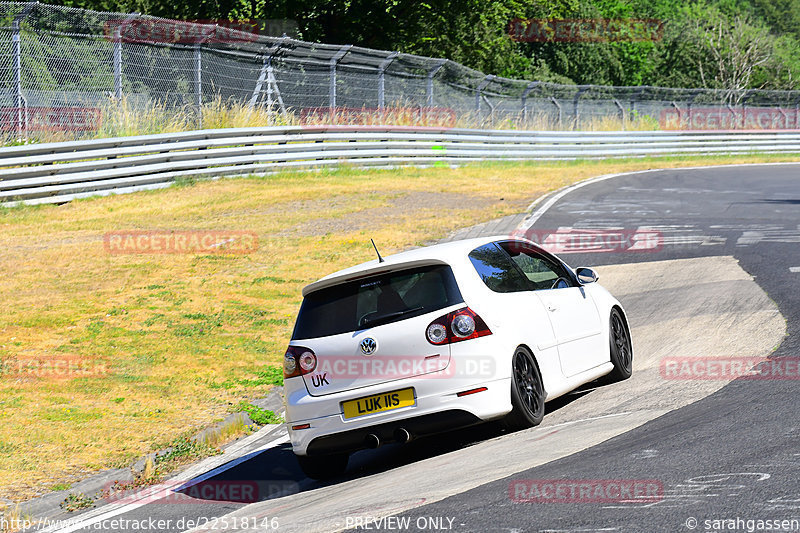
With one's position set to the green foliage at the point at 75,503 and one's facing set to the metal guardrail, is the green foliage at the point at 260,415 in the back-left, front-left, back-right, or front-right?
front-right

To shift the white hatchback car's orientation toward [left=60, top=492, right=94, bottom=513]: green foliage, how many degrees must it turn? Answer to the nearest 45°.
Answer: approximately 135° to its left

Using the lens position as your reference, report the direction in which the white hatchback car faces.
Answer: facing away from the viewer and to the right of the viewer

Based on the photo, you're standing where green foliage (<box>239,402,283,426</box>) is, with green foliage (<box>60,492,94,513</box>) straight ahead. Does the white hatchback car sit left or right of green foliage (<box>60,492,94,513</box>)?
left

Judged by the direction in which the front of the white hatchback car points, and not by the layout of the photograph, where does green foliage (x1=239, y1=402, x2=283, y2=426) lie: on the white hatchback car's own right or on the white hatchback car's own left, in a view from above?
on the white hatchback car's own left

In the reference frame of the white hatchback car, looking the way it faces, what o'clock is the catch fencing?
The catch fencing is roughly at 10 o'clock from the white hatchback car.

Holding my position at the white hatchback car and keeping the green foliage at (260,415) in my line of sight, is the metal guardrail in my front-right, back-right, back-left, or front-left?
front-right

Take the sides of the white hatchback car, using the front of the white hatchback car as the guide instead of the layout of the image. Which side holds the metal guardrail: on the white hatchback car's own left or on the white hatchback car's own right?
on the white hatchback car's own left

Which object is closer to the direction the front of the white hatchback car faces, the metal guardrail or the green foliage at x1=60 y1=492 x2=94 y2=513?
the metal guardrail
